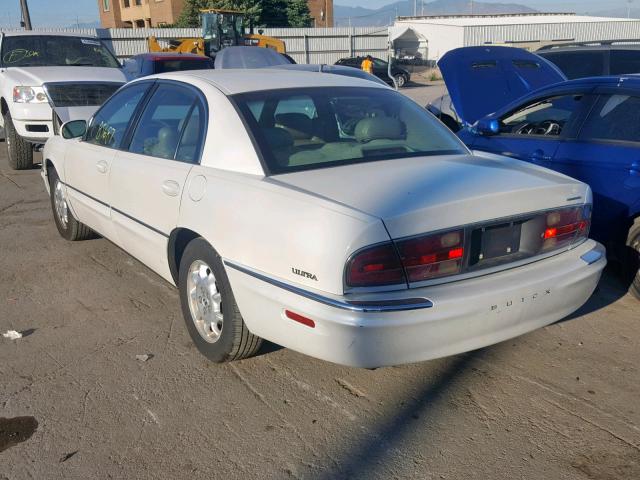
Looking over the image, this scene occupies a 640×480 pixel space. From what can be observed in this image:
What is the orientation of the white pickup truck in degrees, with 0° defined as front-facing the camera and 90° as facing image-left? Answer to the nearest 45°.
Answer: approximately 315°

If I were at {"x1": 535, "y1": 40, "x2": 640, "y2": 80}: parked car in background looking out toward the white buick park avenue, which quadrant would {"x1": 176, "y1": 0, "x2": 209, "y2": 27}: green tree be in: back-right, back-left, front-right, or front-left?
back-right

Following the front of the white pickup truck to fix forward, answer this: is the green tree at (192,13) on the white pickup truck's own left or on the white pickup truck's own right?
on the white pickup truck's own left

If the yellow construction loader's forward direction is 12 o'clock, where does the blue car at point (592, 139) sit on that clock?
The blue car is roughly at 9 o'clock from the yellow construction loader.

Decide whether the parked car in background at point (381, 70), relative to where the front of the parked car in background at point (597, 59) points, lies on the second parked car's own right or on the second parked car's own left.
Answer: on the second parked car's own right

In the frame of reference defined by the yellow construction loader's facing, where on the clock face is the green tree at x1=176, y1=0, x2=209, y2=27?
The green tree is roughly at 3 o'clock from the yellow construction loader.

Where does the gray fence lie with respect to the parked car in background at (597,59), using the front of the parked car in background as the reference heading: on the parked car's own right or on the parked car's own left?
on the parked car's own right

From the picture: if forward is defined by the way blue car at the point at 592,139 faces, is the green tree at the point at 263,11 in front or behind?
in front
